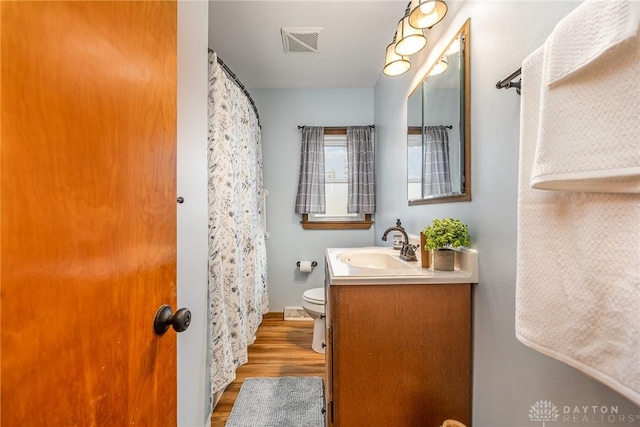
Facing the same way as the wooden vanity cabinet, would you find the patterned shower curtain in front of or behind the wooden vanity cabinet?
in front

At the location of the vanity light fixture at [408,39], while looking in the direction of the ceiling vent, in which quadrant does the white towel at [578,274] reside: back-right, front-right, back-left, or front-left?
back-left

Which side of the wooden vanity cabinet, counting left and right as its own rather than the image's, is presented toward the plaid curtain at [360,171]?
right

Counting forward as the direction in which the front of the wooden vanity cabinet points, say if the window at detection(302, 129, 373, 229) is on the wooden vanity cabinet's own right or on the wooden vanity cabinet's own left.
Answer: on the wooden vanity cabinet's own right

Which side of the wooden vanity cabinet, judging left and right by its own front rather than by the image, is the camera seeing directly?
left

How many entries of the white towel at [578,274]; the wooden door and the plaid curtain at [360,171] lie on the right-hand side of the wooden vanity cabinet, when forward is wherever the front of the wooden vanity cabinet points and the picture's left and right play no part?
1

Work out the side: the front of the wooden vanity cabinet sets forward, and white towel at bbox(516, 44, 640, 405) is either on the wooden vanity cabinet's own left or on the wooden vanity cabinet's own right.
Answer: on the wooden vanity cabinet's own left

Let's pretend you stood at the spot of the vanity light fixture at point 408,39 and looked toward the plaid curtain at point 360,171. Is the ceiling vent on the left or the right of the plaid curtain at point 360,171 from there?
left
